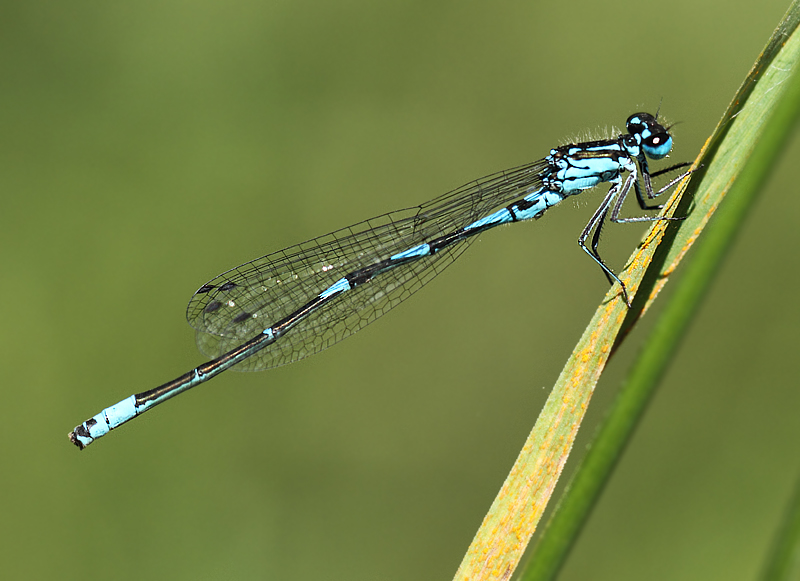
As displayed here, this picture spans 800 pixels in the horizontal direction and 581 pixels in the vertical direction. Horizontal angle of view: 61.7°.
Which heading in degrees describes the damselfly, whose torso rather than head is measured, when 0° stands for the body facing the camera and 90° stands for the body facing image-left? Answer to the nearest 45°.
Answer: approximately 270°
